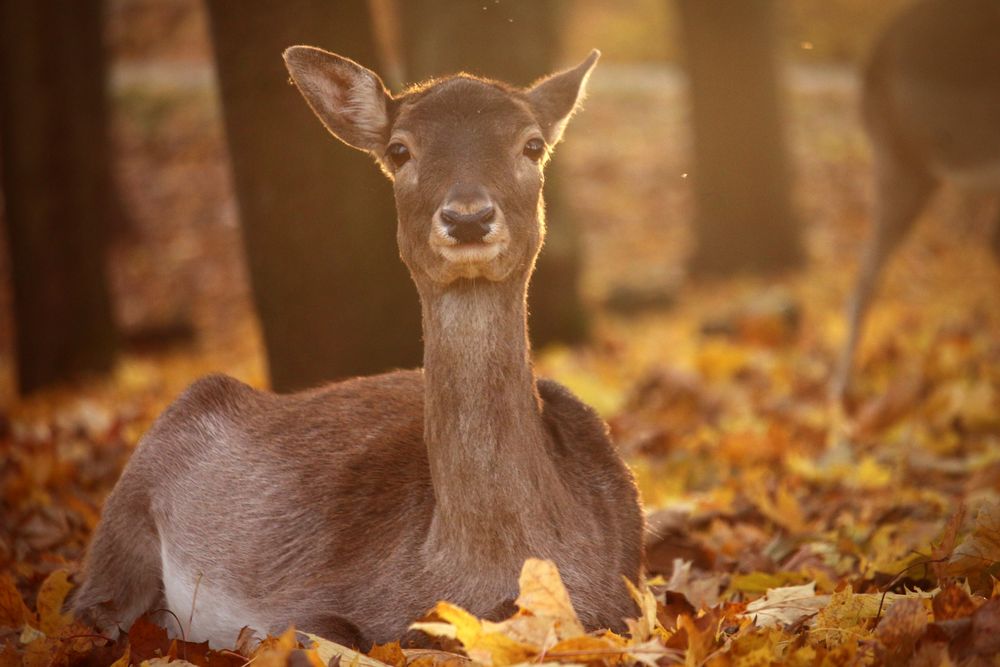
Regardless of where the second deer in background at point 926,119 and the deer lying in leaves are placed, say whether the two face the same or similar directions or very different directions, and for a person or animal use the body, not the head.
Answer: same or similar directions

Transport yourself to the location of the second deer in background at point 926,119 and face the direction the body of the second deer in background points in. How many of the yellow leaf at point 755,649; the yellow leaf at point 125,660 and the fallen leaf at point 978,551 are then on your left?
0

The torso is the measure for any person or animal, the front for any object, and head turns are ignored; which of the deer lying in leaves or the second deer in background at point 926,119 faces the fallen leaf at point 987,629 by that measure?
the deer lying in leaves

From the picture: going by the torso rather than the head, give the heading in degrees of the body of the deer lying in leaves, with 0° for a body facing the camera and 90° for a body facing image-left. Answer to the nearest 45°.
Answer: approximately 315°

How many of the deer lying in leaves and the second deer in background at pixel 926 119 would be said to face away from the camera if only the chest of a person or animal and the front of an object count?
0

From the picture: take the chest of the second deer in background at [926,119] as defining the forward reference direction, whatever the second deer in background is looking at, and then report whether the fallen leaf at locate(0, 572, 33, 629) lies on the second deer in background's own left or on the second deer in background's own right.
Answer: on the second deer in background's own right

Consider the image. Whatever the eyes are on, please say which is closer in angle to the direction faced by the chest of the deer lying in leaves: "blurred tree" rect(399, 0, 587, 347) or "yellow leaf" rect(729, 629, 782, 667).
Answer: the yellow leaf

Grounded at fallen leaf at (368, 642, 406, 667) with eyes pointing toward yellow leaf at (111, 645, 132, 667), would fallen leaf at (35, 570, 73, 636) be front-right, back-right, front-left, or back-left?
front-right

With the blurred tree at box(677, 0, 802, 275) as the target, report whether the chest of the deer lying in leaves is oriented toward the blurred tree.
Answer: no

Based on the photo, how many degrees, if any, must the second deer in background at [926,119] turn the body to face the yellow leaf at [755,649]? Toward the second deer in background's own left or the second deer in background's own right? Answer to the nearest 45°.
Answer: approximately 90° to the second deer in background's own right

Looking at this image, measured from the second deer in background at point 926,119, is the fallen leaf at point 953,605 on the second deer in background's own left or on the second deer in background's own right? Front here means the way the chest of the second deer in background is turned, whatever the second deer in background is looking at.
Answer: on the second deer in background's own right

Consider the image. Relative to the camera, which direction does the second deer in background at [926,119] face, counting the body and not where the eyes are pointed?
to the viewer's right

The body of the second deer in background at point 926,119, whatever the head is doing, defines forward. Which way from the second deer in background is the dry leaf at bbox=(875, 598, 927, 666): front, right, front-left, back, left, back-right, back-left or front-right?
right

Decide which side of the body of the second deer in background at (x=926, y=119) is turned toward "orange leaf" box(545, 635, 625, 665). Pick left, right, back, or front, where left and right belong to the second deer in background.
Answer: right

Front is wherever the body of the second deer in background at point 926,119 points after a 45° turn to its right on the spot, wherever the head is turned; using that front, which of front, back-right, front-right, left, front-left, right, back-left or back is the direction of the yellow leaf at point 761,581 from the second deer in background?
front-right
